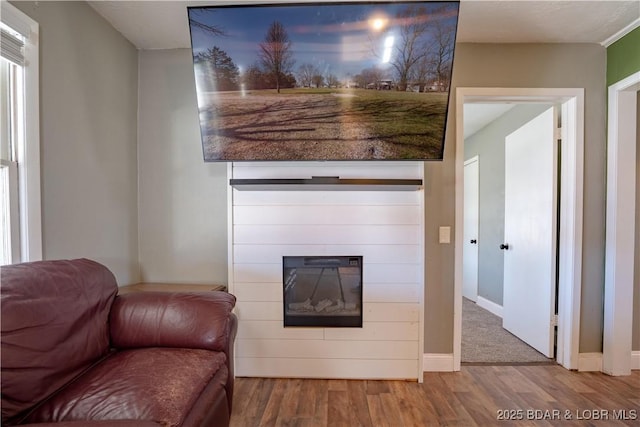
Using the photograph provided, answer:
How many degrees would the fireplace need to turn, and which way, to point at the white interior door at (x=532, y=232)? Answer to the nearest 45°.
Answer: approximately 90° to its left

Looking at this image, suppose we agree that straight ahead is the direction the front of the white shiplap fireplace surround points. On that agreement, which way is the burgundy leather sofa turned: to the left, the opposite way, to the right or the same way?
to the left

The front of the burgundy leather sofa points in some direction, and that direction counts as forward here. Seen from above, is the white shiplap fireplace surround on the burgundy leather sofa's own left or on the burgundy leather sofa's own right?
on the burgundy leather sofa's own left

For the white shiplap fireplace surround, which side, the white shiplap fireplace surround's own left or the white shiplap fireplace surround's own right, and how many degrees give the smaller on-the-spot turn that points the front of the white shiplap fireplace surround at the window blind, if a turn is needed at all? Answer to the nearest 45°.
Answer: approximately 45° to the white shiplap fireplace surround's own right

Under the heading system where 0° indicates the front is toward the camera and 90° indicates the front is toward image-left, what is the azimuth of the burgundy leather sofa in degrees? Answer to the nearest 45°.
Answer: approximately 315°

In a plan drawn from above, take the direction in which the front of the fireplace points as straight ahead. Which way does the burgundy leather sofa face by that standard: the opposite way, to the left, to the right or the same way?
to the left

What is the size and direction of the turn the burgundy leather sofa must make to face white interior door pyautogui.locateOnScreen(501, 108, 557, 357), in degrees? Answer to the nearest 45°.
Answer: approximately 45° to its left

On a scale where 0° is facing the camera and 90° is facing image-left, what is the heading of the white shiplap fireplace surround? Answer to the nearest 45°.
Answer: approximately 0°

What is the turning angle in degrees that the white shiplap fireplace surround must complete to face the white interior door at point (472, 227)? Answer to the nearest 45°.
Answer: approximately 135° to its left

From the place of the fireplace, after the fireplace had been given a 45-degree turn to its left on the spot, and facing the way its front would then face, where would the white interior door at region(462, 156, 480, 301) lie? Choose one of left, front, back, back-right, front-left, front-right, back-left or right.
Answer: left
